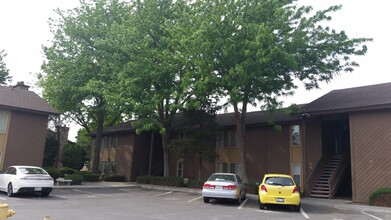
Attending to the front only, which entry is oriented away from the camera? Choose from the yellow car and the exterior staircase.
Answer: the yellow car

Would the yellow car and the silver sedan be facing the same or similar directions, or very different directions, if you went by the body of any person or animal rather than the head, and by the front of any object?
same or similar directions

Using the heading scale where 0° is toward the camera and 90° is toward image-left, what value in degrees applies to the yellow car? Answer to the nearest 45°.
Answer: approximately 180°

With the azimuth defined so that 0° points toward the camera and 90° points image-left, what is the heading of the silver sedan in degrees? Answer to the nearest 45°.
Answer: approximately 180°

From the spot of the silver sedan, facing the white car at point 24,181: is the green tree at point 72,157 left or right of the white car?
right

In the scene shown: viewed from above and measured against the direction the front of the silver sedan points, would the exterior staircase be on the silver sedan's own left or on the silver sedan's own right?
on the silver sedan's own right

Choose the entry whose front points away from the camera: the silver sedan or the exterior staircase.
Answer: the silver sedan

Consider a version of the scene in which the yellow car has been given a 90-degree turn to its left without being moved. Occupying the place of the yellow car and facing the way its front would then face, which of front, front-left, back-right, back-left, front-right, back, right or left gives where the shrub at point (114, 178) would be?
front-right

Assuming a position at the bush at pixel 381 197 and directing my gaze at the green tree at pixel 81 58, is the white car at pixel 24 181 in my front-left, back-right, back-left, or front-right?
front-left

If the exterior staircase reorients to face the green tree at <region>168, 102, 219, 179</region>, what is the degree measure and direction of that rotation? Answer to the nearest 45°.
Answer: approximately 45° to its right

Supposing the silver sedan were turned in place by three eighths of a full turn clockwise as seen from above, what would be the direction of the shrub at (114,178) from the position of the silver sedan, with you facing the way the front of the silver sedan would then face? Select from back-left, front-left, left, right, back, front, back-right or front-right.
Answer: back

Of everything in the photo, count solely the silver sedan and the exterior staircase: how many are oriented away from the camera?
1

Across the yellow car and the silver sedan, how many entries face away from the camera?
2

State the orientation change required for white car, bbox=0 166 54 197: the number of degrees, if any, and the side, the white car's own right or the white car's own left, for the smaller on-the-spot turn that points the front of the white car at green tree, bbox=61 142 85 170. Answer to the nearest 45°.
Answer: approximately 45° to the white car's own right

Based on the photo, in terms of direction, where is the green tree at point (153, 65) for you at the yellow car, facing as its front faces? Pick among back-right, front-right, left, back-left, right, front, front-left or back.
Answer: front-left
